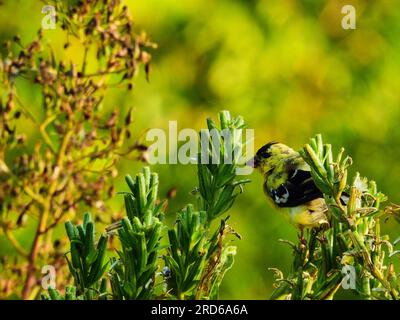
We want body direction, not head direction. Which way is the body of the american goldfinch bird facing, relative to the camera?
to the viewer's left

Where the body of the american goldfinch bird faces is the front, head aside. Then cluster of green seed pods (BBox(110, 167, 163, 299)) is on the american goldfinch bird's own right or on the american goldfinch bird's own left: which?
on the american goldfinch bird's own left

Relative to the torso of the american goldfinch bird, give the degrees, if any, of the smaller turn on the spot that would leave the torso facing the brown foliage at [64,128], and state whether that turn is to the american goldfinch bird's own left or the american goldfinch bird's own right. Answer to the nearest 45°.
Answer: approximately 45° to the american goldfinch bird's own right

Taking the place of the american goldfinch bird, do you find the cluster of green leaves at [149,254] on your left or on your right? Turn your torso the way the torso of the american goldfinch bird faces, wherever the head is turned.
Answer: on your left
